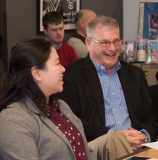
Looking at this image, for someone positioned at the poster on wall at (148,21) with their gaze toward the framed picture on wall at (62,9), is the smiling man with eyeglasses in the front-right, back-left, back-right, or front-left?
front-left

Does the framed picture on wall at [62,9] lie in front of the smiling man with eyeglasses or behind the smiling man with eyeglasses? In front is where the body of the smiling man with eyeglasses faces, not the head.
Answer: behind

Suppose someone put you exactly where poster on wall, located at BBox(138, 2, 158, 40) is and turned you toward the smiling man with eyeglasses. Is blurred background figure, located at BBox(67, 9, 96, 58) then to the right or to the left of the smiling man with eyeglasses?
right

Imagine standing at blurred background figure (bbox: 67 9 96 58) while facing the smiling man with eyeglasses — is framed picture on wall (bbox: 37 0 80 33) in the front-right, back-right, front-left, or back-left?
back-right
